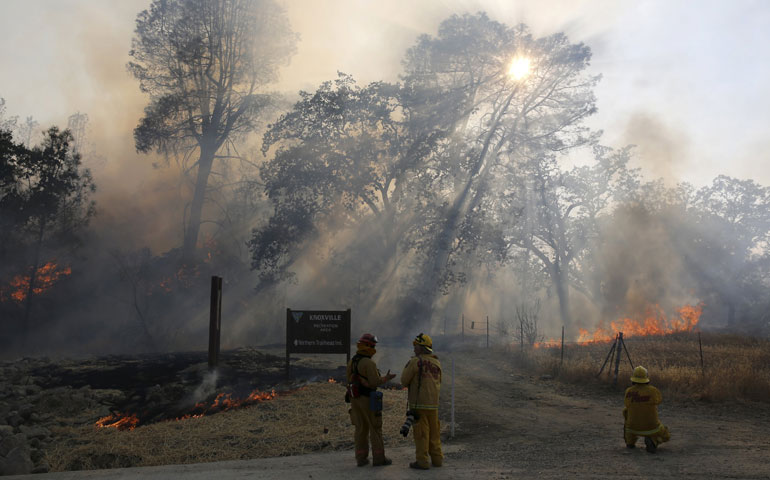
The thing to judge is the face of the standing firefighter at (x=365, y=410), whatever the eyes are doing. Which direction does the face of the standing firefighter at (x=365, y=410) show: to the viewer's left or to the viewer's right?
to the viewer's right

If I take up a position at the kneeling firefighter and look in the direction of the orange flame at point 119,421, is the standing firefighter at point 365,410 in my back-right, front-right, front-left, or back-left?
front-left

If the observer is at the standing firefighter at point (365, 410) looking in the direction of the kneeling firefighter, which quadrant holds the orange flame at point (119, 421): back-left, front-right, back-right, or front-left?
back-left

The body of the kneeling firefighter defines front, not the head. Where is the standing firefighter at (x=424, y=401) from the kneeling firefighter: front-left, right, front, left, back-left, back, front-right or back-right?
back-left

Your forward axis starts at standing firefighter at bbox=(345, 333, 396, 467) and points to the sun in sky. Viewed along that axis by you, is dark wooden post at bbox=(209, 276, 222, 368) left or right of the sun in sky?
left

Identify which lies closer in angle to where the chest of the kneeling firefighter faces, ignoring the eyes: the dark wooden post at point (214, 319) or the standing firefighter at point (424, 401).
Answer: the dark wooden post

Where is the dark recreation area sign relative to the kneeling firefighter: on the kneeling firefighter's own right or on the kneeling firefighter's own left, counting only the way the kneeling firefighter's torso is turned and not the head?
on the kneeling firefighter's own left

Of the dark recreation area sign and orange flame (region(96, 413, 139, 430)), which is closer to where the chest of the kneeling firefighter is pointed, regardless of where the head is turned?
the dark recreation area sign

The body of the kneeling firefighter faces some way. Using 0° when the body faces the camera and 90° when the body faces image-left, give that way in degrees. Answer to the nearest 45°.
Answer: approximately 180°

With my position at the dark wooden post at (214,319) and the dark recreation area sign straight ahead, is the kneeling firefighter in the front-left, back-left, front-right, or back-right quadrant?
front-right

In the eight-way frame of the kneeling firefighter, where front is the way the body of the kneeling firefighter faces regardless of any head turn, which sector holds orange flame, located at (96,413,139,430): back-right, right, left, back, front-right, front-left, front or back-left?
left

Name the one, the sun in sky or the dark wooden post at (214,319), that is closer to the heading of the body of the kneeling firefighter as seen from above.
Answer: the sun in sky

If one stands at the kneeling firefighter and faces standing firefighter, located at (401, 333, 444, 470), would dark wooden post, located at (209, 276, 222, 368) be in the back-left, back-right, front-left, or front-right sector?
front-right
